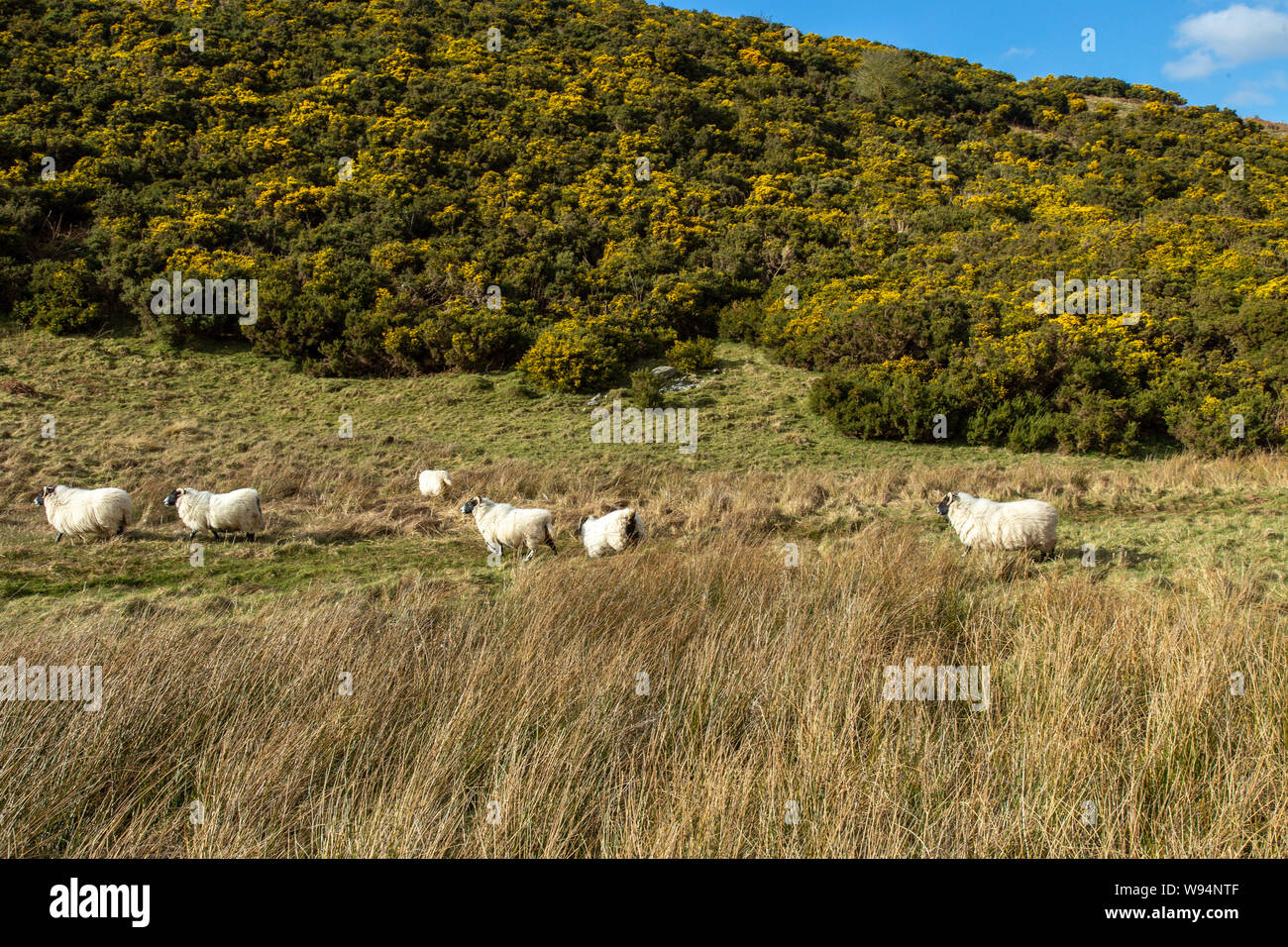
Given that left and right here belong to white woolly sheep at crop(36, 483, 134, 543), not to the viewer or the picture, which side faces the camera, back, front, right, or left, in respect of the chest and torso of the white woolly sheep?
left

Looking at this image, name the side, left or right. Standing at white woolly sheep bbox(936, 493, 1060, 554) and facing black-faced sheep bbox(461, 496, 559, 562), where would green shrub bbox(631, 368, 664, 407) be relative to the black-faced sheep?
right

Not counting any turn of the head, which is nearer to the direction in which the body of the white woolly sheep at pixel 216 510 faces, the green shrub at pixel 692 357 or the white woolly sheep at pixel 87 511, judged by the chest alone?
the white woolly sheep

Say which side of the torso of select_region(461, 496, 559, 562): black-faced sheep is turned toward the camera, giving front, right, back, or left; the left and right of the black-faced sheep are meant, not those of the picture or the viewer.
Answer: left

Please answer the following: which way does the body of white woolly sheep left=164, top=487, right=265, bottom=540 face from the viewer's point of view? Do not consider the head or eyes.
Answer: to the viewer's left

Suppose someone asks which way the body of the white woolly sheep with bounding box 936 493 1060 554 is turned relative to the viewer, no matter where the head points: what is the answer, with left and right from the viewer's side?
facing to the left of the viewer

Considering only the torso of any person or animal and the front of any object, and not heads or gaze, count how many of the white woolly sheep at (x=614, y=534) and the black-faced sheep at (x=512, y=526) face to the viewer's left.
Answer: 1
